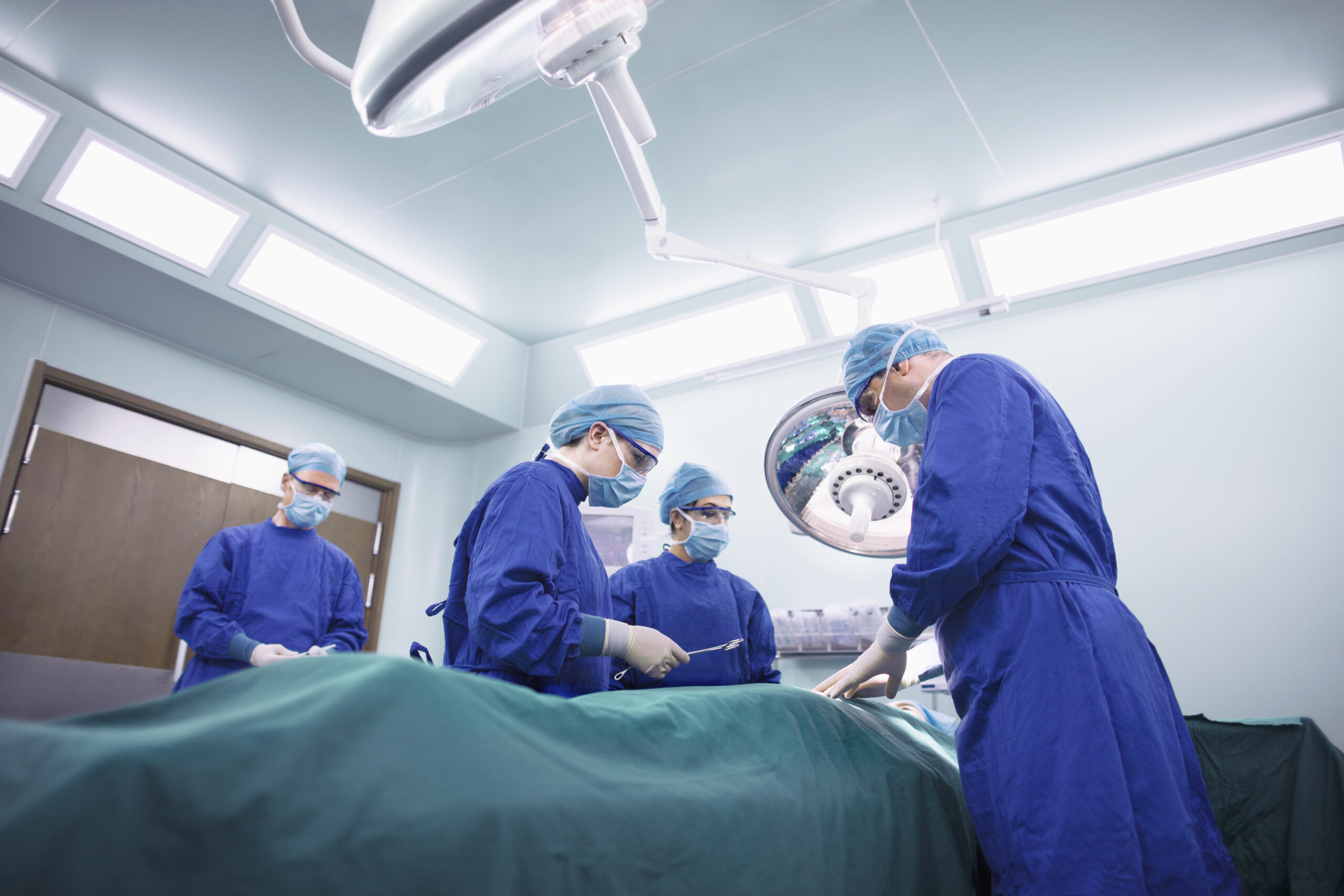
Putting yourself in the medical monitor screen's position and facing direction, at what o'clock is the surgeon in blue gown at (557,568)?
The surgeon in blue gown is roughly at 12 o'clock from the medical monitor screen.

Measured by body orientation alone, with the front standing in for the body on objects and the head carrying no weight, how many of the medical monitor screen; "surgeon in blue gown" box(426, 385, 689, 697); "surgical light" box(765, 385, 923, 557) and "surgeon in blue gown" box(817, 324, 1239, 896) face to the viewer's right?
1

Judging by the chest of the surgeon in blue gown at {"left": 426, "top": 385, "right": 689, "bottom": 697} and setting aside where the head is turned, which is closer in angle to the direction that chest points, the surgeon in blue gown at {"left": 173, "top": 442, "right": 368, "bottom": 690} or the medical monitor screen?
the medical monitor screen

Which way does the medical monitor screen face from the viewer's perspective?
toward the camera

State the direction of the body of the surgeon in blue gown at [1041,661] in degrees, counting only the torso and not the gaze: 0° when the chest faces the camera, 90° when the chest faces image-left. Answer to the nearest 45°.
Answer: approximately 90°

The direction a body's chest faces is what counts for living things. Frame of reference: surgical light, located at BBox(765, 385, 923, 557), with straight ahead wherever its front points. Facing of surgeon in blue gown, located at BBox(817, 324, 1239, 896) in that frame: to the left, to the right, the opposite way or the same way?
to the right

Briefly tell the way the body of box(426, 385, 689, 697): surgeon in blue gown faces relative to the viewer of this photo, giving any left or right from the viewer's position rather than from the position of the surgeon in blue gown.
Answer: facing to the right of the viewer

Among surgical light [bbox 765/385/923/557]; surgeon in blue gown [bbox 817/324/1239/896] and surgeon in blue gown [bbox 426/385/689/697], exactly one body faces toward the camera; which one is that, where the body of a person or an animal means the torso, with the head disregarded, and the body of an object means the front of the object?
the surgical light

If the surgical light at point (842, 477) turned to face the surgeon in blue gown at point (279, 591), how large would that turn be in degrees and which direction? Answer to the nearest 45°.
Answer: approximately 90° to its right

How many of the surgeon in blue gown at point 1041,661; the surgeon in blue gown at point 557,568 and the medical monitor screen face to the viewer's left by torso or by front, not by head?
1

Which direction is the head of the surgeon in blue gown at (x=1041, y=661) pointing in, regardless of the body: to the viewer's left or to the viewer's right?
to the viewer's left

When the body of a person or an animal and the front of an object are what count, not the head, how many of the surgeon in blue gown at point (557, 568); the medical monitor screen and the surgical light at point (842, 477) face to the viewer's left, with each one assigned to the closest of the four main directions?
0

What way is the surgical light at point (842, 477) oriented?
toward the camera
